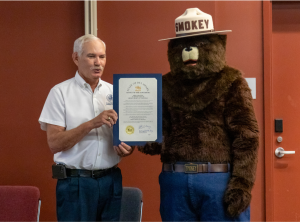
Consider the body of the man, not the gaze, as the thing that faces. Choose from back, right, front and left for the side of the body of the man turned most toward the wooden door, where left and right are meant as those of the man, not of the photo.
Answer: left

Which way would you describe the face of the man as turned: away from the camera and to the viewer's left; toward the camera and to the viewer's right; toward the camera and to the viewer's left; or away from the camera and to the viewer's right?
toward the camera and to the viewer's right

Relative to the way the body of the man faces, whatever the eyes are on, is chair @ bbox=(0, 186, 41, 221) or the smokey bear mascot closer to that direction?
the smokey bear mascot

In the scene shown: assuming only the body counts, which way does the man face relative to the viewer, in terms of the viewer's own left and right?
facing the viewer and to the right of the viewer
